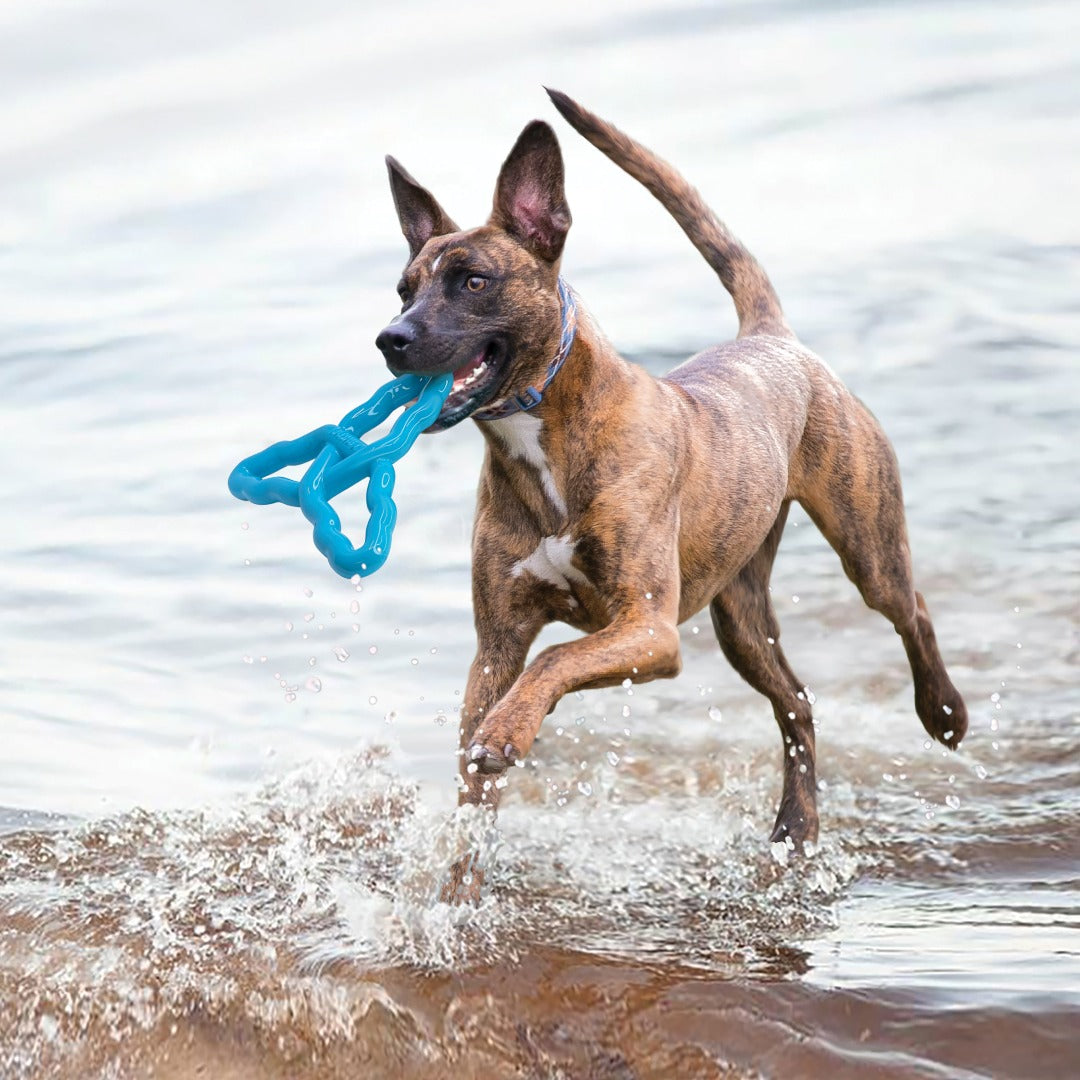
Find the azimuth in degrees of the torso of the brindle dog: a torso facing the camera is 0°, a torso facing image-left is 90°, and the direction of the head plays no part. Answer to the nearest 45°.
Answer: approximately 45°
